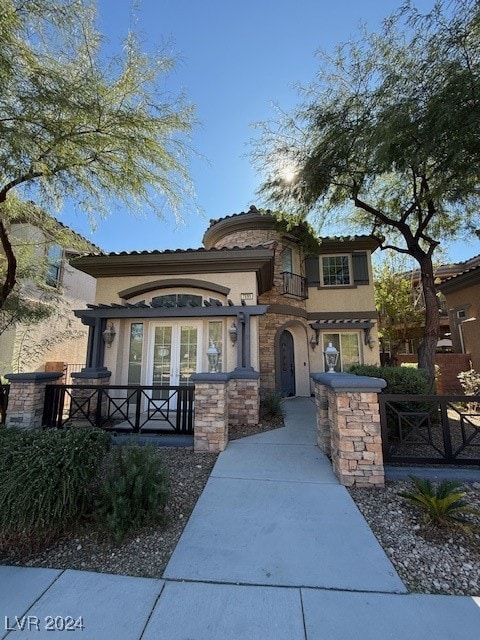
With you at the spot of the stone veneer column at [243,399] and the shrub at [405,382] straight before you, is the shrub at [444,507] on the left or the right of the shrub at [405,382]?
right

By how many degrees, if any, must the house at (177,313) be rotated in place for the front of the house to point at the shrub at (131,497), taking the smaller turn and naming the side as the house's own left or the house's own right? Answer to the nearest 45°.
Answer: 0° — it already faces it

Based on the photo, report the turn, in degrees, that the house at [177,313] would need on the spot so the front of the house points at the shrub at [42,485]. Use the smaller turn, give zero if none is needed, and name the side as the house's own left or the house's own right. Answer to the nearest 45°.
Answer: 0° — it already faces it

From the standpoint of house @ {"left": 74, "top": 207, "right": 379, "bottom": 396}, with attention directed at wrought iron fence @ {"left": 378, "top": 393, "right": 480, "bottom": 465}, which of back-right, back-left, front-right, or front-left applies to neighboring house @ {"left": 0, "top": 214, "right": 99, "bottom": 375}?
back-right

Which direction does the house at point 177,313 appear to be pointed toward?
toward the camera

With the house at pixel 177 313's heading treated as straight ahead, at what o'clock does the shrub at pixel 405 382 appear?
The shrub is roughly at 10 o'clock from the house.

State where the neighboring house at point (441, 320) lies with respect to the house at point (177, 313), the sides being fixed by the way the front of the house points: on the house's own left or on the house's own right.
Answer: on the house's own left

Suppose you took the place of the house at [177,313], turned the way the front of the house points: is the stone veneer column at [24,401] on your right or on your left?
on your right

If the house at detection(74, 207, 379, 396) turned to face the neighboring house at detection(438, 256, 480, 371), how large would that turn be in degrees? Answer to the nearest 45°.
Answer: approximately 90° to its left

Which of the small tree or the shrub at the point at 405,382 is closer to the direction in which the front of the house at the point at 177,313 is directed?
the shrub

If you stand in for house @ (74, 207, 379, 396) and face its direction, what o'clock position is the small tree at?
The small tree is roughly at 8 o'clock from the house.

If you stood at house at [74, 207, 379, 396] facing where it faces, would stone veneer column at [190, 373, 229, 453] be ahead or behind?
ahead
